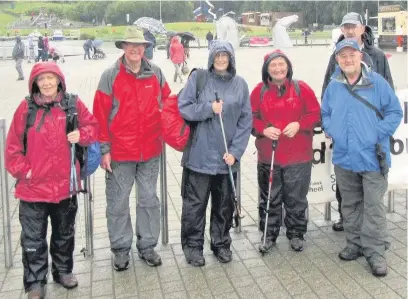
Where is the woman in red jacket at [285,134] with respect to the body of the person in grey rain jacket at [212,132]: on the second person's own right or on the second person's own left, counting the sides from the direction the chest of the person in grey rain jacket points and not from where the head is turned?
on the second person's own left

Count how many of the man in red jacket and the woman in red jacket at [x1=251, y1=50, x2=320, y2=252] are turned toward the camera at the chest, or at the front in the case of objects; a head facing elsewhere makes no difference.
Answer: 2

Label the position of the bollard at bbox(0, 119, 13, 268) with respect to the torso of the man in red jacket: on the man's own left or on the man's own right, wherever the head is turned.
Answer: on the man's own right

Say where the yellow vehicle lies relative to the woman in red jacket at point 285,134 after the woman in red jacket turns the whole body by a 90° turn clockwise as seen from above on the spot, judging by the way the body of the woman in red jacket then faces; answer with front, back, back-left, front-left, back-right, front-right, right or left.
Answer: right

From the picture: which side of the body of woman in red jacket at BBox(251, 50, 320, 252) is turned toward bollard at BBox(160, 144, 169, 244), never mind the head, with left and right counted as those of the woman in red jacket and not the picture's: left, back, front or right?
right
